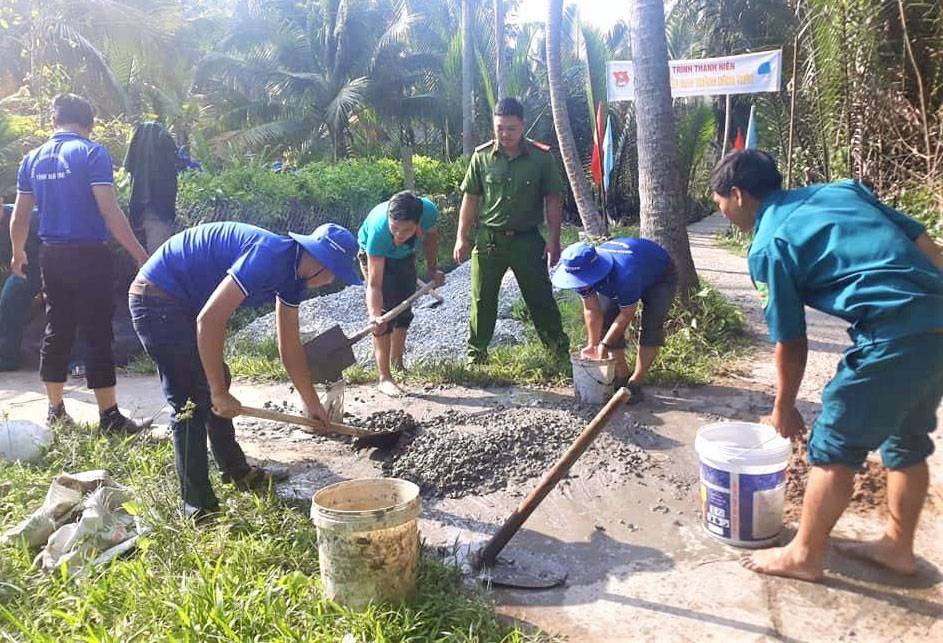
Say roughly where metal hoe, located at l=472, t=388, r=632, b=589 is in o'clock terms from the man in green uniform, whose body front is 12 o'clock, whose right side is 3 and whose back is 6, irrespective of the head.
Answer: The metal hoe is roughly at 12 o'clock from the man in green uniform.

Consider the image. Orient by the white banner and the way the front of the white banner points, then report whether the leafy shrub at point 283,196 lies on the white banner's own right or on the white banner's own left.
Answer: on the white banner's own right

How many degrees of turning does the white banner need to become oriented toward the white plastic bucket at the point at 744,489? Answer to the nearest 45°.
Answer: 0° — it already faces it

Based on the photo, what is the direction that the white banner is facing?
toward the camera

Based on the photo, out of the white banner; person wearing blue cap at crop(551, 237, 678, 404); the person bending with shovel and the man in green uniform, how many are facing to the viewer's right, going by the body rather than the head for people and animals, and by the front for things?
1

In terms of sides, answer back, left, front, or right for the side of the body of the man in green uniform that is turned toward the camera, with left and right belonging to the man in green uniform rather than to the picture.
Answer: front

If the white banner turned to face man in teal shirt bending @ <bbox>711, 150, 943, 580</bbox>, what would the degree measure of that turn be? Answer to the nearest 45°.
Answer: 0° — it already faces them

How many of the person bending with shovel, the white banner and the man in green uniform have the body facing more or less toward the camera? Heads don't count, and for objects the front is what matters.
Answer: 2

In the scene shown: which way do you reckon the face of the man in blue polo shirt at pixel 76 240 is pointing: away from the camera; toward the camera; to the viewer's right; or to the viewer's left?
away from the camera

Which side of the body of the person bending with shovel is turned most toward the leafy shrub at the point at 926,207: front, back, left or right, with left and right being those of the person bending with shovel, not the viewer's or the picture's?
front

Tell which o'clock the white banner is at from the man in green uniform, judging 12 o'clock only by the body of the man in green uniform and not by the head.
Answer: The white banner is roughly at 7 o'clock from the man in green uniform.

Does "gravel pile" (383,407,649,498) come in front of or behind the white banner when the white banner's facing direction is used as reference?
in front

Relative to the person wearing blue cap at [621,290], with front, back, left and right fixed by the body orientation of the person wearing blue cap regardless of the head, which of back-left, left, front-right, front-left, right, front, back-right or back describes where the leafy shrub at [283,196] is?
right

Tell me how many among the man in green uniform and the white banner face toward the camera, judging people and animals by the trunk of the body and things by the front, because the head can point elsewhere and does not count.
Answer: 2

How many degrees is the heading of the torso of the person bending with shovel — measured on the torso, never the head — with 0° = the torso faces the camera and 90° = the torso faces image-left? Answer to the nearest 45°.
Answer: approximately 270°
